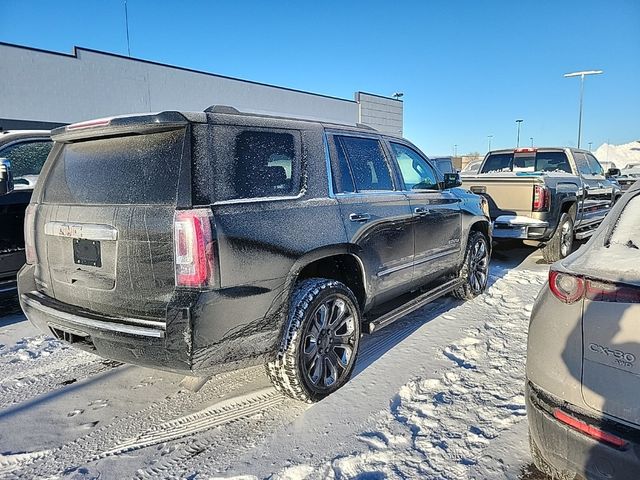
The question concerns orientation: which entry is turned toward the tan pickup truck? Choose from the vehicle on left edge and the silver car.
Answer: the silver car

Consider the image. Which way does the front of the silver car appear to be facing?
away from the camera

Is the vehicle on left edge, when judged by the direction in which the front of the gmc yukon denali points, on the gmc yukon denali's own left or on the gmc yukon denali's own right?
on the gmc yukon denali's own left

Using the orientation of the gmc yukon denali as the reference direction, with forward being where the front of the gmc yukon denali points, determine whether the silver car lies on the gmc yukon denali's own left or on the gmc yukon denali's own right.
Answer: on the gmc yukon denali's own right

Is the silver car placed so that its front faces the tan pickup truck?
yes

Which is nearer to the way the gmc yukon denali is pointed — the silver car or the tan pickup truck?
the tan pickup truck

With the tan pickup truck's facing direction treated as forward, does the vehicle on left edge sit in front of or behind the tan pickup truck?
behind

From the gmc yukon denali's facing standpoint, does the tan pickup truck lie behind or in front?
in front

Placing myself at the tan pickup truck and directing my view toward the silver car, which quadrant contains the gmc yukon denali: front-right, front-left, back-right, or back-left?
front-right

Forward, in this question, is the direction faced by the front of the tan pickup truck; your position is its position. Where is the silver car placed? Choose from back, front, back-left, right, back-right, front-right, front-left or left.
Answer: back-right

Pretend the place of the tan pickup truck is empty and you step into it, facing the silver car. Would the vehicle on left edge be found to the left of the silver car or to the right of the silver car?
right

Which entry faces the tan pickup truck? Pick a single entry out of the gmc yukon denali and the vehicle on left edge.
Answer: the gmc yukon denali

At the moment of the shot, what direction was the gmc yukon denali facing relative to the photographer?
facing away from the viewer and to the right of the viewer
